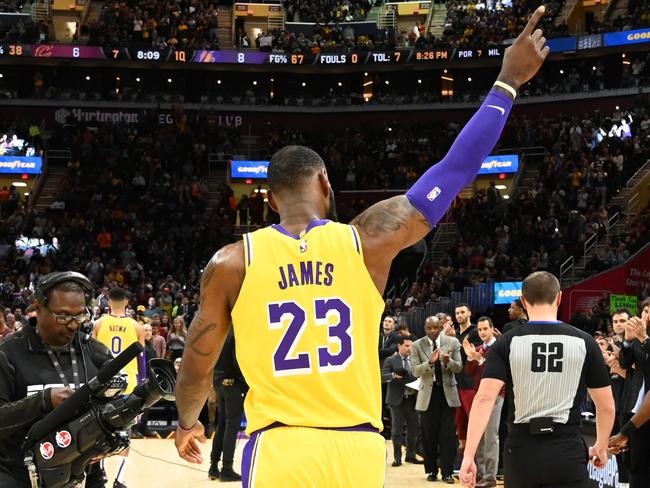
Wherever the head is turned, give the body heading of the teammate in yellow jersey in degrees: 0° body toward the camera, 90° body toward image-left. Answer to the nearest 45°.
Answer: approximately 180°

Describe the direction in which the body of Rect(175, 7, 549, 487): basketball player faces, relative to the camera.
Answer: away from the camera

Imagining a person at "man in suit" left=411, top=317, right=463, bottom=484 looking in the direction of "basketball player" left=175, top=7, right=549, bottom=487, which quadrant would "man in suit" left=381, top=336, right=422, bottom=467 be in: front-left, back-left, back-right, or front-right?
back-right

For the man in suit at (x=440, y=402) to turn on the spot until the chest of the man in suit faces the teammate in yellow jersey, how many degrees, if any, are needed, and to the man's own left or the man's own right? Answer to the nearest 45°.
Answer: approximately 45° to the man's own right

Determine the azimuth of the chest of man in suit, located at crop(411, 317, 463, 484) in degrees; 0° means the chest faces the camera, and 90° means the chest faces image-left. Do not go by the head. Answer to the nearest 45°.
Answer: approximately 0°

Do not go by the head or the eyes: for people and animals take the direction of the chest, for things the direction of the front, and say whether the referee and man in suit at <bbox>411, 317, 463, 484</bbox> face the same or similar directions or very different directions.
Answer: very different directions

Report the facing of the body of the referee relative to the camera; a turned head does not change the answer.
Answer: away from the camera

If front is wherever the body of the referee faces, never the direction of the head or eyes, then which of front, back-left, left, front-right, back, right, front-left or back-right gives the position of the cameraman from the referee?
back-left

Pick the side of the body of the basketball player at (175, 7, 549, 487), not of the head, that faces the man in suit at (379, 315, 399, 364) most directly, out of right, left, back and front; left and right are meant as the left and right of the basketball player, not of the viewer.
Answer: front

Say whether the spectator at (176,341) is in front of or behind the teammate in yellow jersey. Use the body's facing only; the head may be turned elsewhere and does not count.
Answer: in front

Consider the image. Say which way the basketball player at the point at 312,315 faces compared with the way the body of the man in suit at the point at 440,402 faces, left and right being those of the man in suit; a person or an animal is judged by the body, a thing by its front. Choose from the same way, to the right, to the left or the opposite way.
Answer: the opposite way

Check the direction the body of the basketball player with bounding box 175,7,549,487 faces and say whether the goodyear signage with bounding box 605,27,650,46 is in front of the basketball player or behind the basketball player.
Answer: in front

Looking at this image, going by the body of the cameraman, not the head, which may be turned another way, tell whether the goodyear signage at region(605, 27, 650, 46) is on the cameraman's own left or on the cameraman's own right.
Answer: on the cameraman's own left

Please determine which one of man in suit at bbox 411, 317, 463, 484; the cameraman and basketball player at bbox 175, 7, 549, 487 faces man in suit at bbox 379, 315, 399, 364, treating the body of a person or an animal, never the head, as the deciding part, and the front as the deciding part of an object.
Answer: the basketball player
